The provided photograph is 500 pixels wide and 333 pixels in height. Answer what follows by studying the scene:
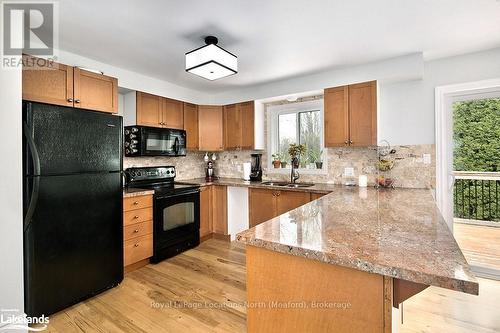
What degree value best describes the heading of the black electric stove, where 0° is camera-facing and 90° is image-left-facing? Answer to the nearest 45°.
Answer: approximately 315°

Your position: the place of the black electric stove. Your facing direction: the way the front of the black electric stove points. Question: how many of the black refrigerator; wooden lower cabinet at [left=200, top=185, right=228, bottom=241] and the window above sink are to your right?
1

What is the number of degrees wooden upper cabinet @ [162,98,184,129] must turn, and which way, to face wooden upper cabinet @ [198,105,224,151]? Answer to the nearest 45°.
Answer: approximately 90° to its left

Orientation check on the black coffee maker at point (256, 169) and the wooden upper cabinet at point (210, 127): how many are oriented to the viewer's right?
0

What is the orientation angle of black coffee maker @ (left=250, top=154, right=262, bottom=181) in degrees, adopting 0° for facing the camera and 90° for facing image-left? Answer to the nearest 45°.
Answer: approximately 45°

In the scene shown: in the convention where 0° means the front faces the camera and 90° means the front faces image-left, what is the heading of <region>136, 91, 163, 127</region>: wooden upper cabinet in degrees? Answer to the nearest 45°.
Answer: approximately 315°
